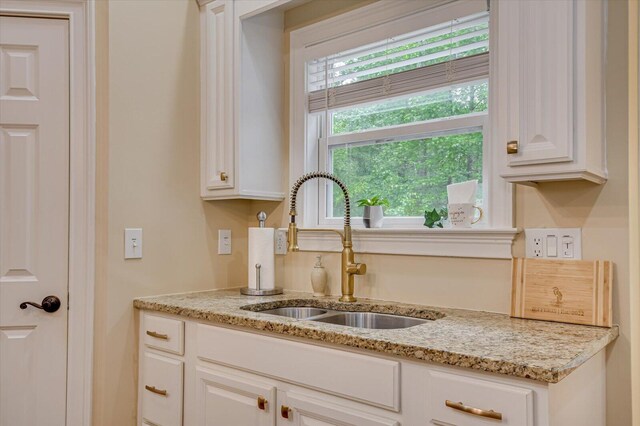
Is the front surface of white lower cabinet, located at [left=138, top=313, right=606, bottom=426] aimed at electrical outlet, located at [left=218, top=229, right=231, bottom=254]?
no

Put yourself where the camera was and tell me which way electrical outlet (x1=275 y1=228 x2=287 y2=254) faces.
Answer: facing the viewer and to the left of the viewer

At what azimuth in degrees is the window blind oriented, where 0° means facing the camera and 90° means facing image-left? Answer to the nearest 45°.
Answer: approximately 45°

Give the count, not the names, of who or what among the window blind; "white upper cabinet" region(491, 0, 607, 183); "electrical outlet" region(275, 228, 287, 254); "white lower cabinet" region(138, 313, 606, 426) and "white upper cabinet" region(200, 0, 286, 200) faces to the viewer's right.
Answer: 0

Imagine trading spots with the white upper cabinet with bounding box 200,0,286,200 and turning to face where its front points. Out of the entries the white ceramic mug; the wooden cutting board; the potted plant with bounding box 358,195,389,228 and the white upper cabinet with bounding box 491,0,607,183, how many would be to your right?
0

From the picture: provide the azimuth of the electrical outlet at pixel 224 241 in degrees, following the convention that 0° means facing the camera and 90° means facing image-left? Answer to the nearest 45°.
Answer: approximately 315°

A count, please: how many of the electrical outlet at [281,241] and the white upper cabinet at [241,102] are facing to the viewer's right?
0

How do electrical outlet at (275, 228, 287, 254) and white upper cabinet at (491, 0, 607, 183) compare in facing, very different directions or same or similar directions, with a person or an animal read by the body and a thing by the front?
same or similar directions

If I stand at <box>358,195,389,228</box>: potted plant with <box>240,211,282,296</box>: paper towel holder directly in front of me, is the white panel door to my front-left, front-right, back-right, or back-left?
front-left

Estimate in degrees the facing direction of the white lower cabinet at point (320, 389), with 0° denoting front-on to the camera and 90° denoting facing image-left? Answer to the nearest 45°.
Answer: approximately 45°

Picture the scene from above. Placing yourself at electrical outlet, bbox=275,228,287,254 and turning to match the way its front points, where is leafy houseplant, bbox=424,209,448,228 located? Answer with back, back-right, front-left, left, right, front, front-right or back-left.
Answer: left
